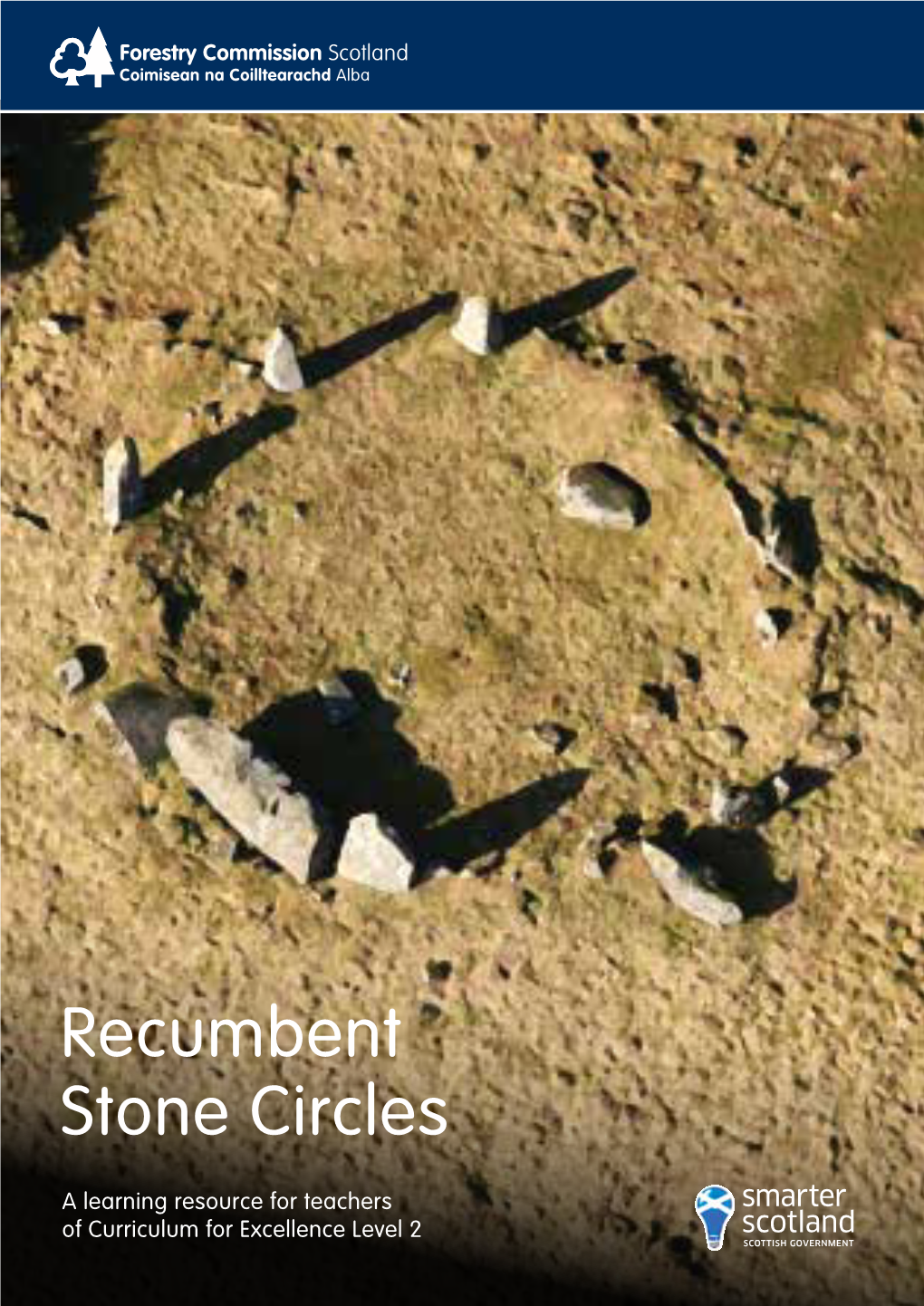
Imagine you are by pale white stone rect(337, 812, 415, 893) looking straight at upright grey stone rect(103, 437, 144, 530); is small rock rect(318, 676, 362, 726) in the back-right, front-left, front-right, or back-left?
front-right
